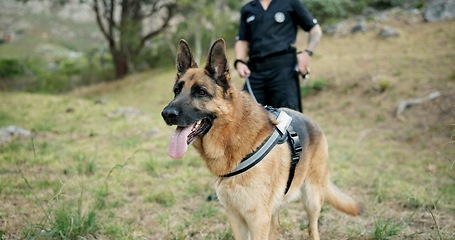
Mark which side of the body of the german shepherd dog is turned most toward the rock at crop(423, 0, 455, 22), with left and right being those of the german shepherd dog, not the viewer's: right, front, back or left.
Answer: back

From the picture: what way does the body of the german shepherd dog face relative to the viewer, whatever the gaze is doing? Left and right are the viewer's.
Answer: facing the viewer and to the left of the viewer

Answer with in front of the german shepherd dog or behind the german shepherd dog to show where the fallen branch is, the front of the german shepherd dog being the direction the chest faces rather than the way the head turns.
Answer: behind

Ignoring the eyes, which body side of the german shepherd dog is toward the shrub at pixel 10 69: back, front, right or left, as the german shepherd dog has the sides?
right

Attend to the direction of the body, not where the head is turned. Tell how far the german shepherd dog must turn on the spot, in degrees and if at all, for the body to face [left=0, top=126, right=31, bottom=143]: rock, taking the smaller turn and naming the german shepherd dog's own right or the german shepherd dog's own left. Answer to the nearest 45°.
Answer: approximately 90° to the german shepherd dog's own right

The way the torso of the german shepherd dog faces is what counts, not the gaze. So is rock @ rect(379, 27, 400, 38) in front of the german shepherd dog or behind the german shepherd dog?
behind

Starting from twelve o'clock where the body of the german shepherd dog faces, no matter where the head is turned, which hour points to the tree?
The tree is roughly at 4 o'clock from the german shepherd dog.

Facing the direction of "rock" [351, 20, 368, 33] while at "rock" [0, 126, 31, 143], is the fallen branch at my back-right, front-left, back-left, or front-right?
front-right

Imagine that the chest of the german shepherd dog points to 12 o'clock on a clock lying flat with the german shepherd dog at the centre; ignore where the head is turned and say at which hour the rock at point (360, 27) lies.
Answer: The rock is roughly at 5 o'clock from the german shepherd dog.

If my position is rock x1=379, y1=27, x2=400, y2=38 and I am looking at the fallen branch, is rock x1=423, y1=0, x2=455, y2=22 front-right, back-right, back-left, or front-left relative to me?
back-left
